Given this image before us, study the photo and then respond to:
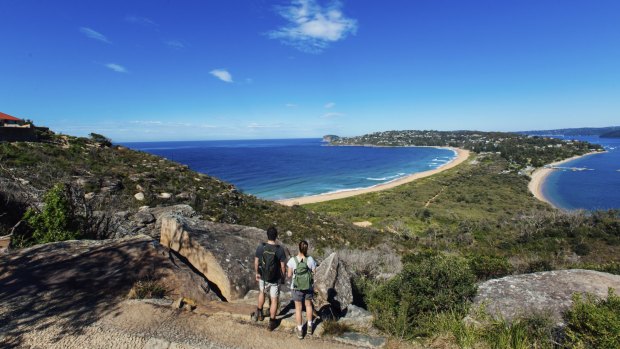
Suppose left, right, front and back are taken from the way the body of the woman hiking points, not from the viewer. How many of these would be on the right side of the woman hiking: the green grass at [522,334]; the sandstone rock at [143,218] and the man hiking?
1

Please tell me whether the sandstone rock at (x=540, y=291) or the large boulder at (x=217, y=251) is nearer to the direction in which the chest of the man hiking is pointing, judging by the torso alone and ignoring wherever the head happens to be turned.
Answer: the large boulder

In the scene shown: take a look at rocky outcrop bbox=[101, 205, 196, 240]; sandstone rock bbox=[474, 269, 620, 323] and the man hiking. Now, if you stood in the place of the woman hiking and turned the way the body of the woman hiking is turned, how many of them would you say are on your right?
1

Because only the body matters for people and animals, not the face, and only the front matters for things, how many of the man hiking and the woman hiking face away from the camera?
2

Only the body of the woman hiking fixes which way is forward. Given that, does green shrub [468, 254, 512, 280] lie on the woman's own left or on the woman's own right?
on the woman's own right

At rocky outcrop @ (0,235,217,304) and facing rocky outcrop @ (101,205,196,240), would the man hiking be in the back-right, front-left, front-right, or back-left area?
back-right

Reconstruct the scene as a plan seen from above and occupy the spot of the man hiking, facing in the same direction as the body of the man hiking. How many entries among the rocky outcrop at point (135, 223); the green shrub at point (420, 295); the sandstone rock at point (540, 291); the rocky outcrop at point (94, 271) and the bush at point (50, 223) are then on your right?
2

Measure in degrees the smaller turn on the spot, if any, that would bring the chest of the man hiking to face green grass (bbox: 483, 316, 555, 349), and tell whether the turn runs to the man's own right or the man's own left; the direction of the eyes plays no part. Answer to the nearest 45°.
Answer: approximately 90° to the man's own right

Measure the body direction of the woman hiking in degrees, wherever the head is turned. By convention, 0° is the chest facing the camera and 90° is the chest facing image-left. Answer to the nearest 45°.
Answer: approximately 180°

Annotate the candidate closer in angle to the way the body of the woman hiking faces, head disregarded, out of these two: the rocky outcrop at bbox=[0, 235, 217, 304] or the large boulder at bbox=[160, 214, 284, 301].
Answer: the large boulder

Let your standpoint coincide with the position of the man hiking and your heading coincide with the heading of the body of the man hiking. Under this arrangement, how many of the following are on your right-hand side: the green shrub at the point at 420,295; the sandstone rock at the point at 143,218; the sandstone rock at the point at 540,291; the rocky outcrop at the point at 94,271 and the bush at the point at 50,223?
2

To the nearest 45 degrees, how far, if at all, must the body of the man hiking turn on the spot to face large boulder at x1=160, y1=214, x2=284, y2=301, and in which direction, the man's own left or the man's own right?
approximately 45° to the man's own left

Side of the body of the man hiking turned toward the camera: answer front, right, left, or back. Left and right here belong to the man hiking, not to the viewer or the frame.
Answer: back
